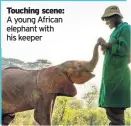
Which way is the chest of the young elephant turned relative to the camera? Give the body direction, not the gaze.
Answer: to the viewer's right
